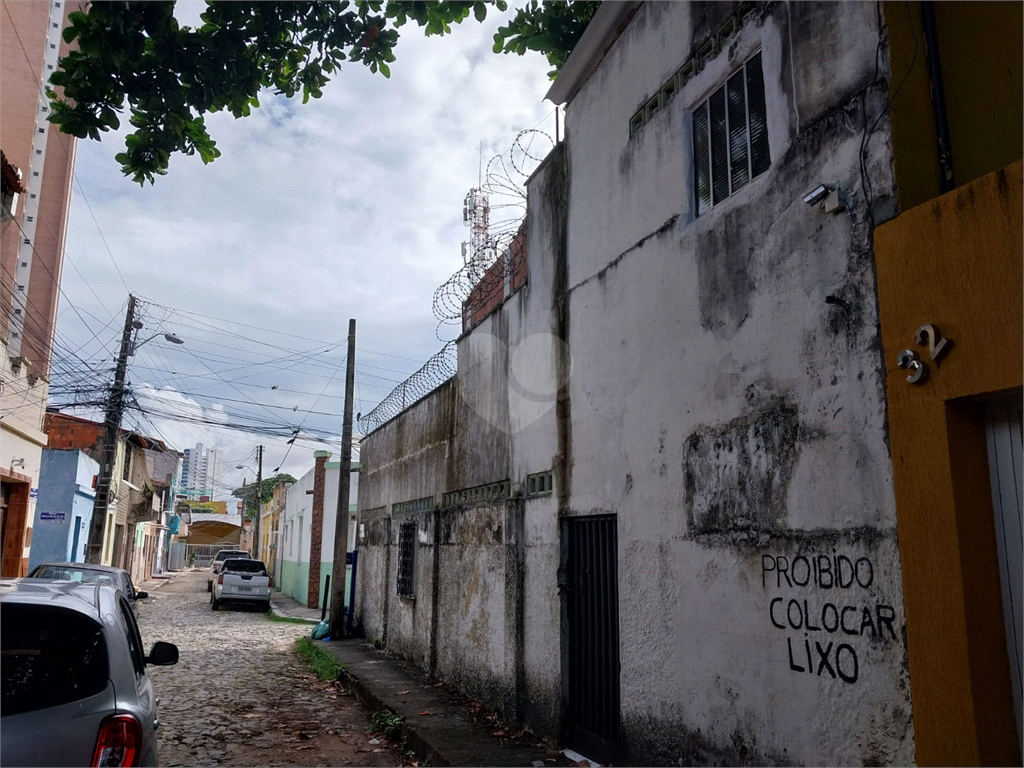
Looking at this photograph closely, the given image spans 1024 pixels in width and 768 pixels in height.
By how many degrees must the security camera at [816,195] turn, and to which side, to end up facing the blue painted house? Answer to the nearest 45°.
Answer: approximately 45° to its right

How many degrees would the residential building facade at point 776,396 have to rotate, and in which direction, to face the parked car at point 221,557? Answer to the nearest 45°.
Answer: approximately 90° to its right

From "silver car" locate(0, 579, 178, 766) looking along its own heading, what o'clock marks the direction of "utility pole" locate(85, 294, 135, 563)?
The utility pole is roughly at 12 o'clock from the silver car.

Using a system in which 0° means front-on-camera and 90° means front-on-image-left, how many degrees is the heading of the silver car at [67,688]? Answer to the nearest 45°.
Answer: approximately 180°

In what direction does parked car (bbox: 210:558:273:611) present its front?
away from the camera

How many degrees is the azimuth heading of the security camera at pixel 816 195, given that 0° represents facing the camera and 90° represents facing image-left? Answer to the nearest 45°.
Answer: approximately 90°

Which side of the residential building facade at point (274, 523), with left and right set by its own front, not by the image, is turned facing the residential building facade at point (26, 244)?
left

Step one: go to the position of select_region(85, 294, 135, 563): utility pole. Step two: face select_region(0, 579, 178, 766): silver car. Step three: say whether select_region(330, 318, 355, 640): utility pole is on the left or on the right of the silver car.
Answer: left

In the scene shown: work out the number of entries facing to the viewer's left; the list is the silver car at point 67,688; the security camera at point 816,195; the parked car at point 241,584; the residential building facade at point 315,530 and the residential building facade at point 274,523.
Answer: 3

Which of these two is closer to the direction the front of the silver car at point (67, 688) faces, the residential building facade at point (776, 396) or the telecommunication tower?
the telecommunication tower

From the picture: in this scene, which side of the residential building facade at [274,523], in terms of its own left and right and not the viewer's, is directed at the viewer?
left
